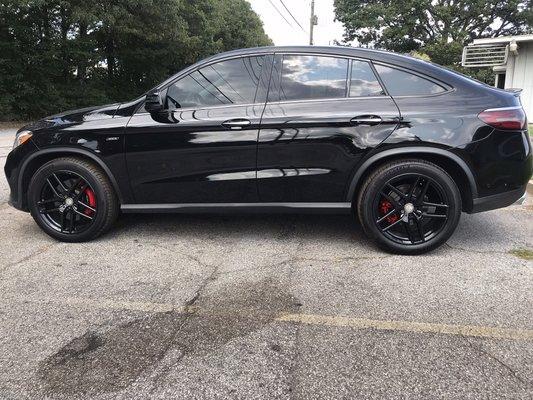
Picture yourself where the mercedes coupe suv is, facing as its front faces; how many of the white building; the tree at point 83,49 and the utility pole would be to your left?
0

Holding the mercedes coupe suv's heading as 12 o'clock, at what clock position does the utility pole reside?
The utility pole is roughly at 3 o'clock from the mercedes coupe suv.

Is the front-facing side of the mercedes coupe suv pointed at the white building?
no

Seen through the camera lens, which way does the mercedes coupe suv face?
facing to the left of the viewer

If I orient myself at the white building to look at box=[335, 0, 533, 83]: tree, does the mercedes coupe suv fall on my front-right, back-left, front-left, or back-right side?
back-left

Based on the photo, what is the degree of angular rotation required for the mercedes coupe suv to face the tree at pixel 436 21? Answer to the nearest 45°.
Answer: approximately 90° to its right

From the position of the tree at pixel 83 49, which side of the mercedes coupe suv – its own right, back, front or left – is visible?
right
